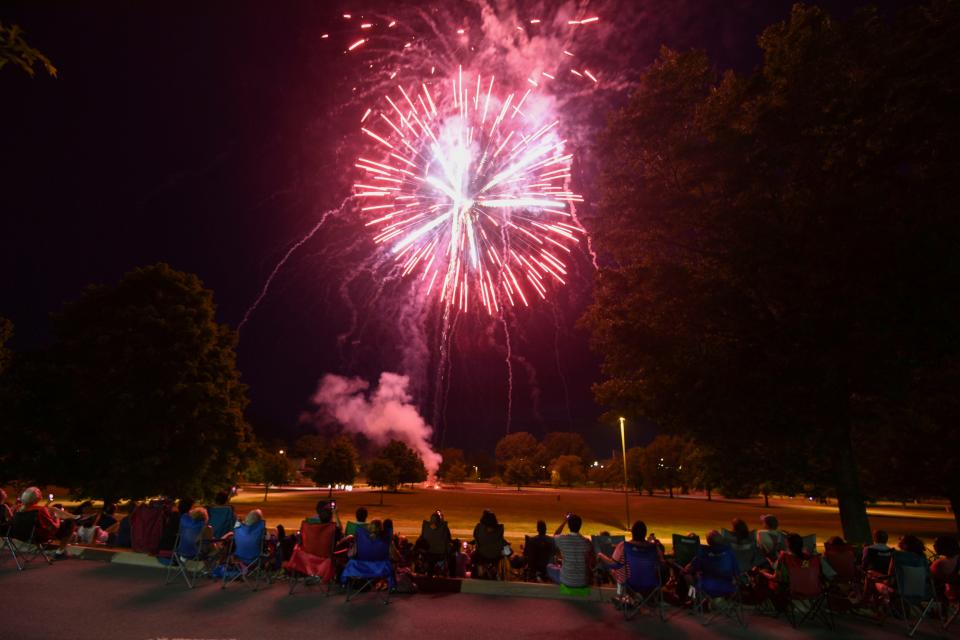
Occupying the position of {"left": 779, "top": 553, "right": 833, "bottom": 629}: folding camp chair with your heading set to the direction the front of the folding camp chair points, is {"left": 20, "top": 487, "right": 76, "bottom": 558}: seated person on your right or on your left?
on your left

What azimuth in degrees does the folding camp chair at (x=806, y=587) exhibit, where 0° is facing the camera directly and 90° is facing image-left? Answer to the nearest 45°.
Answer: approximately 180°

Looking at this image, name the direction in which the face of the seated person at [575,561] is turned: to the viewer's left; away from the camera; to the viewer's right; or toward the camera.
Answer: away from the camera

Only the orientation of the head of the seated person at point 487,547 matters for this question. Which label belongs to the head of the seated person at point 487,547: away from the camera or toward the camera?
away from the camera

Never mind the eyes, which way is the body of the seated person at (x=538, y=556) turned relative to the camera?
away from the camera

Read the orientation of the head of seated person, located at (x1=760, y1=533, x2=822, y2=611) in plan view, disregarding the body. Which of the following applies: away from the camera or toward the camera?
away from the camera

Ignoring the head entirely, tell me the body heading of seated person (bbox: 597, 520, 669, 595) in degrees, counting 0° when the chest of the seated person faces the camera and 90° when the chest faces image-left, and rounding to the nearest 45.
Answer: approximately 180°

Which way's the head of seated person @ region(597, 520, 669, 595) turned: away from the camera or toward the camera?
away from the camera

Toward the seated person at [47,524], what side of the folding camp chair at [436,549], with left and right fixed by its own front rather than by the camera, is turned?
left

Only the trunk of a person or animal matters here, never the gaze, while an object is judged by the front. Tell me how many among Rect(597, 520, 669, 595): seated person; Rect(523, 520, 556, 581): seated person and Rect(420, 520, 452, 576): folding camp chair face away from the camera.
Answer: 3

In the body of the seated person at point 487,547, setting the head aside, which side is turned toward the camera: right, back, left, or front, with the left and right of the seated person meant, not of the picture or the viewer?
back

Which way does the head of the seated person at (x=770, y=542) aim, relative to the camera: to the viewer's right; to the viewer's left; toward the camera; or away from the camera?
away from the camera

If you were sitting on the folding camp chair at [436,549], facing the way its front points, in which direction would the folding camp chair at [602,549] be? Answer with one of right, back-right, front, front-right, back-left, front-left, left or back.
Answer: right

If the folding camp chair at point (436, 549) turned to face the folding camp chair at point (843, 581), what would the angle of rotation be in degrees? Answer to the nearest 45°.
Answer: approximately 90° to its right

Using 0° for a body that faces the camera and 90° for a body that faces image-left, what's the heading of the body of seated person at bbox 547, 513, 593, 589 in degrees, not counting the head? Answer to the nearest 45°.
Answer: approximately 180°

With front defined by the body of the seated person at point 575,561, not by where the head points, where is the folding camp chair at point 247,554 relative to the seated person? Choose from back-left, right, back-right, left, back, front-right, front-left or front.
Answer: left

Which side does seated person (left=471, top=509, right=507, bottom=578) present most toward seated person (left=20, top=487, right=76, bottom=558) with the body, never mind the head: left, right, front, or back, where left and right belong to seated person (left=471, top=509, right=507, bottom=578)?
left
